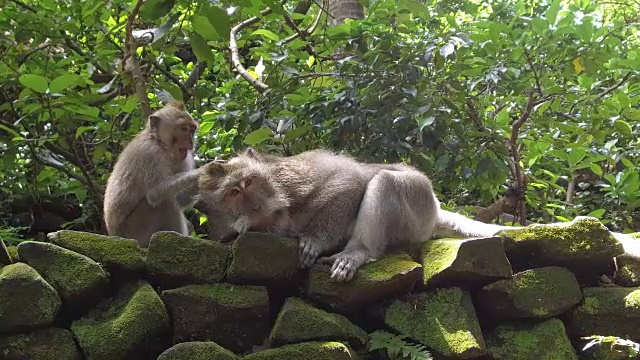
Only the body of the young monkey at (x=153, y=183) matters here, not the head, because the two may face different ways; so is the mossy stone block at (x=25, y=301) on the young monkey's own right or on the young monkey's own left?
on the young monkey's own right

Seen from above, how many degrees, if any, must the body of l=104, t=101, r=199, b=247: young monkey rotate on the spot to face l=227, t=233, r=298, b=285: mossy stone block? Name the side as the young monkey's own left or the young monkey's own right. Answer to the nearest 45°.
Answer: approximately 45° to the young monkey's own right

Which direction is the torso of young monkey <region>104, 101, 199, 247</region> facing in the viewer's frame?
to the viewer's right

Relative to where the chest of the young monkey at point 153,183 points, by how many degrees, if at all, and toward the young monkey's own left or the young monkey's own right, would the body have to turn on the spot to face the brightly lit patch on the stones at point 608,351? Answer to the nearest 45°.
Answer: approximately 45° to the young monkey's own right

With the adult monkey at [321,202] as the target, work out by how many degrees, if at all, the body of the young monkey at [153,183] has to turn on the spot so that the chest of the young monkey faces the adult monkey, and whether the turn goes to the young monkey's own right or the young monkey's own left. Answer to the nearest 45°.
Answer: approximately 45° to the young monkey's own right

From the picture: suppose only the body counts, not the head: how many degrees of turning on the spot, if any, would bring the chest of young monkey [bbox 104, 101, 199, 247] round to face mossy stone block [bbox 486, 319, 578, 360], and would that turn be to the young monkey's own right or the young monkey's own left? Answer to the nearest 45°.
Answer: approximately 45° to the young monkey's own right

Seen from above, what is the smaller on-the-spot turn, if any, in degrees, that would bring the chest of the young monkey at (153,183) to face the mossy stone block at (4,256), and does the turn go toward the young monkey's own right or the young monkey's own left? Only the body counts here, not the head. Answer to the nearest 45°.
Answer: approximately 135° to the young monkey's own right

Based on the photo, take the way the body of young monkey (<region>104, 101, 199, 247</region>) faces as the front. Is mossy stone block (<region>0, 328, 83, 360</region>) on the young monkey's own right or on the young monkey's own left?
on the young monkey's own right

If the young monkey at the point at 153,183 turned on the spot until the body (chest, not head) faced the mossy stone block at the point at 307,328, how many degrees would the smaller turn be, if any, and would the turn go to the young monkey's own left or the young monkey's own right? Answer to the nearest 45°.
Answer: approximately 45° to the young monkey's own right

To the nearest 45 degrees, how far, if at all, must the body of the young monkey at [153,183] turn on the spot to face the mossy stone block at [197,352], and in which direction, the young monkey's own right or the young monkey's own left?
approximately 90° to the young monkey's own right

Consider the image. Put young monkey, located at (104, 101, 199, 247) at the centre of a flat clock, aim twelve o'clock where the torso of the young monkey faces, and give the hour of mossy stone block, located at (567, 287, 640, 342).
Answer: The mossy stone block is roughly at 1 o'clock from the young monkey.
